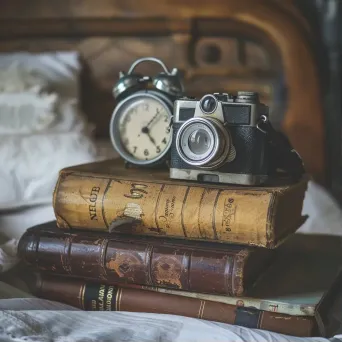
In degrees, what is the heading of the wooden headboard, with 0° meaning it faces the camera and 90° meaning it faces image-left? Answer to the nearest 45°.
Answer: approximately 0°

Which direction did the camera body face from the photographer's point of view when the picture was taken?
facing the viewer and to the left of the viewer

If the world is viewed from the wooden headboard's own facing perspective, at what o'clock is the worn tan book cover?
The worn tan book cover is roughly at 12 o'clock from the wooden headboard.

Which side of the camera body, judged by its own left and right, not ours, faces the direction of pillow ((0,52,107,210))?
right

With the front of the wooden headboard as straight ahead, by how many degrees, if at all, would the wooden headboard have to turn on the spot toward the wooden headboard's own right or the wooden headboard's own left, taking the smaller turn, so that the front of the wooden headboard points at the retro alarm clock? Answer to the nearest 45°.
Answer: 0° — it already faces it

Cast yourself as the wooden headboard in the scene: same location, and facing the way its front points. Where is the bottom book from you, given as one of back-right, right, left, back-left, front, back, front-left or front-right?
front

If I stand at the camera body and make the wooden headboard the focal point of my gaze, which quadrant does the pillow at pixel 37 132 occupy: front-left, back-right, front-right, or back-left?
front-left

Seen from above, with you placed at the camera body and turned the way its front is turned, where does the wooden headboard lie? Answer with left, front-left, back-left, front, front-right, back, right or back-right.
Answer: back-right

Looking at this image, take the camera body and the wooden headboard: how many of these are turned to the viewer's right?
0

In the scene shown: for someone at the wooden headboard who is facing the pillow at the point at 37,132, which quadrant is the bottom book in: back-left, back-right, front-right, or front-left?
front-left

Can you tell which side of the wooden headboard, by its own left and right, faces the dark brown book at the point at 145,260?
front
